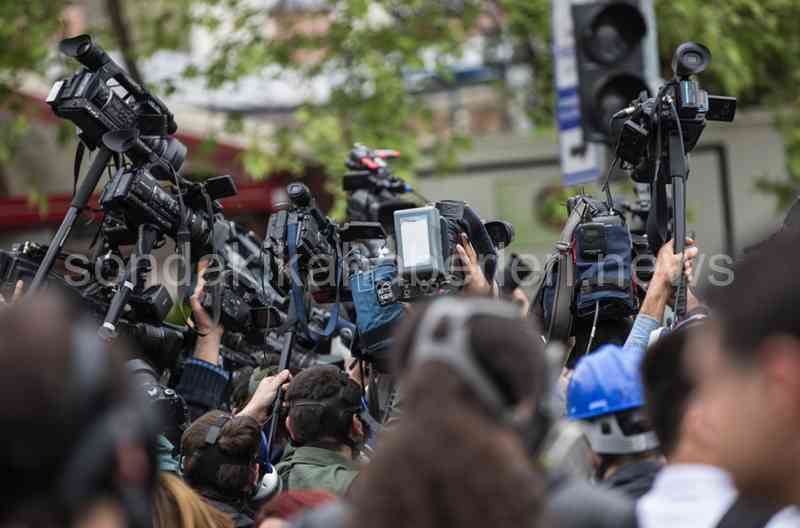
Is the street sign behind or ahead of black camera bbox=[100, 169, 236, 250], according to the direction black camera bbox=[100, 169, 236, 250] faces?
ahead

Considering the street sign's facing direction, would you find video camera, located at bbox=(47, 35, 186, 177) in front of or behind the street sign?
in front

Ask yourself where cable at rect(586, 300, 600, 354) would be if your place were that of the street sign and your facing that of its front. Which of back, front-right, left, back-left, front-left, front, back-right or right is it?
front

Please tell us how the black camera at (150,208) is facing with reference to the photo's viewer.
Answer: facing away from the viewer and to the right of the viewer

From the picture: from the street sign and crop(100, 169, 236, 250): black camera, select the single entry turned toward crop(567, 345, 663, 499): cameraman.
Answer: the street sign

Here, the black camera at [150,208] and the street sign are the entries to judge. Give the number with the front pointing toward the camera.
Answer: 1

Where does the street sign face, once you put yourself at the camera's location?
facing the viewer

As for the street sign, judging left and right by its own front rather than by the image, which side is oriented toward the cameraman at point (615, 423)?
front

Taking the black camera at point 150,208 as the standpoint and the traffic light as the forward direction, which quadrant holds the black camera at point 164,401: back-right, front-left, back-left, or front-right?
back-right

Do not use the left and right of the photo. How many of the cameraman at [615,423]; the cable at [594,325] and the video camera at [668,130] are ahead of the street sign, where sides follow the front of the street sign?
3

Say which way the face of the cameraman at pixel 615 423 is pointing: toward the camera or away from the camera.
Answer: away from the camera

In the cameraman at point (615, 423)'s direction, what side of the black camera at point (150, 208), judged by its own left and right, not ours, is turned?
right

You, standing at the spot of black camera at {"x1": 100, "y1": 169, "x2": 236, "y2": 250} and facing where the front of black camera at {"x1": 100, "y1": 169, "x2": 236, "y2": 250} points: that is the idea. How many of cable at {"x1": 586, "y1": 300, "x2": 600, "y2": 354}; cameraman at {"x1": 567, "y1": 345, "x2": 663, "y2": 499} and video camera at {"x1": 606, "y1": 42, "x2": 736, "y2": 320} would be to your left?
0

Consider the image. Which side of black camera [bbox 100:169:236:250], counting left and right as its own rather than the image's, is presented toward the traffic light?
front

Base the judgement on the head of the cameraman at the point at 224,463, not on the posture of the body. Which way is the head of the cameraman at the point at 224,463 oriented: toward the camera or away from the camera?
away from the camera

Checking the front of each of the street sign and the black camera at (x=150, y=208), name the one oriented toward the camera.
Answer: the street sign

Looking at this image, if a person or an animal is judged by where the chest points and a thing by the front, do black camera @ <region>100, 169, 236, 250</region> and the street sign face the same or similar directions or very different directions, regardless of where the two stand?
very different directions

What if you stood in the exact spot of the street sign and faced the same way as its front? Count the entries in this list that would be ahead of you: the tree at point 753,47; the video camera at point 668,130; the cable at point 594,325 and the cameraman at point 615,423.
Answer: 3
